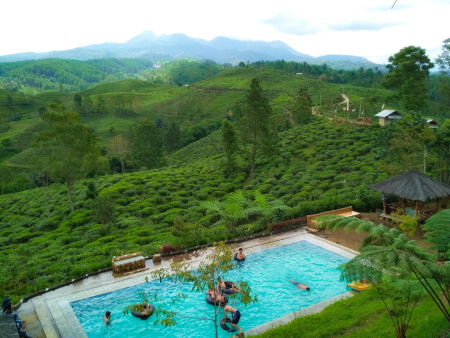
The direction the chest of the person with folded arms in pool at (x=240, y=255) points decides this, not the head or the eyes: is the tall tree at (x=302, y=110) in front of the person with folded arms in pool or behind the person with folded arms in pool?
behind

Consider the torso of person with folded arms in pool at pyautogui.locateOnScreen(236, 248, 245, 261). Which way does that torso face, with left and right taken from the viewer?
facing the viewer

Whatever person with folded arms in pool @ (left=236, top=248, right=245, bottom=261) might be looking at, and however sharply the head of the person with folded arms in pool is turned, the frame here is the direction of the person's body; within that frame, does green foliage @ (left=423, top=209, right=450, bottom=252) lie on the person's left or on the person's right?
on the person's left

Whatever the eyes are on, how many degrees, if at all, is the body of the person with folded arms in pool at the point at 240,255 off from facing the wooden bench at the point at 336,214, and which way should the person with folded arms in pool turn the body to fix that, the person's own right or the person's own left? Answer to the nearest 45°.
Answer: approximately 135° to the person's own left

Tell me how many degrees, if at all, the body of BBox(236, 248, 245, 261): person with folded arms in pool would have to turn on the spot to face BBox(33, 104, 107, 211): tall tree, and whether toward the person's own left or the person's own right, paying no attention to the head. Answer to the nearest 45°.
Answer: approximately 135° to the person's own right

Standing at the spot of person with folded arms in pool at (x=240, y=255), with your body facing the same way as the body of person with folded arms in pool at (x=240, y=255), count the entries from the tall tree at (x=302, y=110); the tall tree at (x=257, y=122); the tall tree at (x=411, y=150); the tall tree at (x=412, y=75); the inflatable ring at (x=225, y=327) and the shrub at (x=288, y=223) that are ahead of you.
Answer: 1

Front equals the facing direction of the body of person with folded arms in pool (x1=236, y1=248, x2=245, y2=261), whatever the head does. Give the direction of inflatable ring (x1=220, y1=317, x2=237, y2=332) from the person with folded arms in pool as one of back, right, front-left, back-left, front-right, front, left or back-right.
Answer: front

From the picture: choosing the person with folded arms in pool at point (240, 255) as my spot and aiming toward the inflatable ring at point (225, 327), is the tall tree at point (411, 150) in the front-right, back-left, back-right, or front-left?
back-left

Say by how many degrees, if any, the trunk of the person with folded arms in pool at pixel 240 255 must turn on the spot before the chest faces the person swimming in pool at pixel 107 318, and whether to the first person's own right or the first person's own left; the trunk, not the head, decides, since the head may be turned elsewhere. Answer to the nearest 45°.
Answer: approximately 45° to the first person's own right

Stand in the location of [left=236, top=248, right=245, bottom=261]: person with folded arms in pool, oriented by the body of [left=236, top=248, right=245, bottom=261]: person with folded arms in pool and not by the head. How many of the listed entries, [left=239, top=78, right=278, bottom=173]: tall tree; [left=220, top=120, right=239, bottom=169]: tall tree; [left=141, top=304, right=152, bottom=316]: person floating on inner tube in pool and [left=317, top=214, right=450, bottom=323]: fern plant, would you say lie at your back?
2

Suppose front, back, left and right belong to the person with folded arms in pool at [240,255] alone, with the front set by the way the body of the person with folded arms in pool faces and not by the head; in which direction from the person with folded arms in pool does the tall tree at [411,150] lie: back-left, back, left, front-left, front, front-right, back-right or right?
back-left

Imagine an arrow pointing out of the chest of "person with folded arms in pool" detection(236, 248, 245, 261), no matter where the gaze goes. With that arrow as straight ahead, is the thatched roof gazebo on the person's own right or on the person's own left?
on the person's own left

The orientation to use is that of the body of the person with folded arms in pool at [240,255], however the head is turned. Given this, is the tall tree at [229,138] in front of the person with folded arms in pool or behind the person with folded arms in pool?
behind

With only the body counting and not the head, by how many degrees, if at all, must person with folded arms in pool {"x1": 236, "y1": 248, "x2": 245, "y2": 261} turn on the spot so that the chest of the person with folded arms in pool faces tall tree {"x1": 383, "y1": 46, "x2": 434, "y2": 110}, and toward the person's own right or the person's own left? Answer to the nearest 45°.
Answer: approximately 135° to the person's own left

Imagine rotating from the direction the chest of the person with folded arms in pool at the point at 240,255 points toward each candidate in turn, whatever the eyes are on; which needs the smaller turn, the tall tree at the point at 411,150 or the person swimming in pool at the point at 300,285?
the person swimming in pool

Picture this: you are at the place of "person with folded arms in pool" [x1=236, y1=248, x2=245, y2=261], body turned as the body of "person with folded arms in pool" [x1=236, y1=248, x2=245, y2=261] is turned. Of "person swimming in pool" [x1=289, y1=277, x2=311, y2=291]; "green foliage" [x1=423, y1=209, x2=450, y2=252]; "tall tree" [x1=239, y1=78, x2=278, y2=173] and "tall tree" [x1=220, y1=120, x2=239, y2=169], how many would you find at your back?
2
